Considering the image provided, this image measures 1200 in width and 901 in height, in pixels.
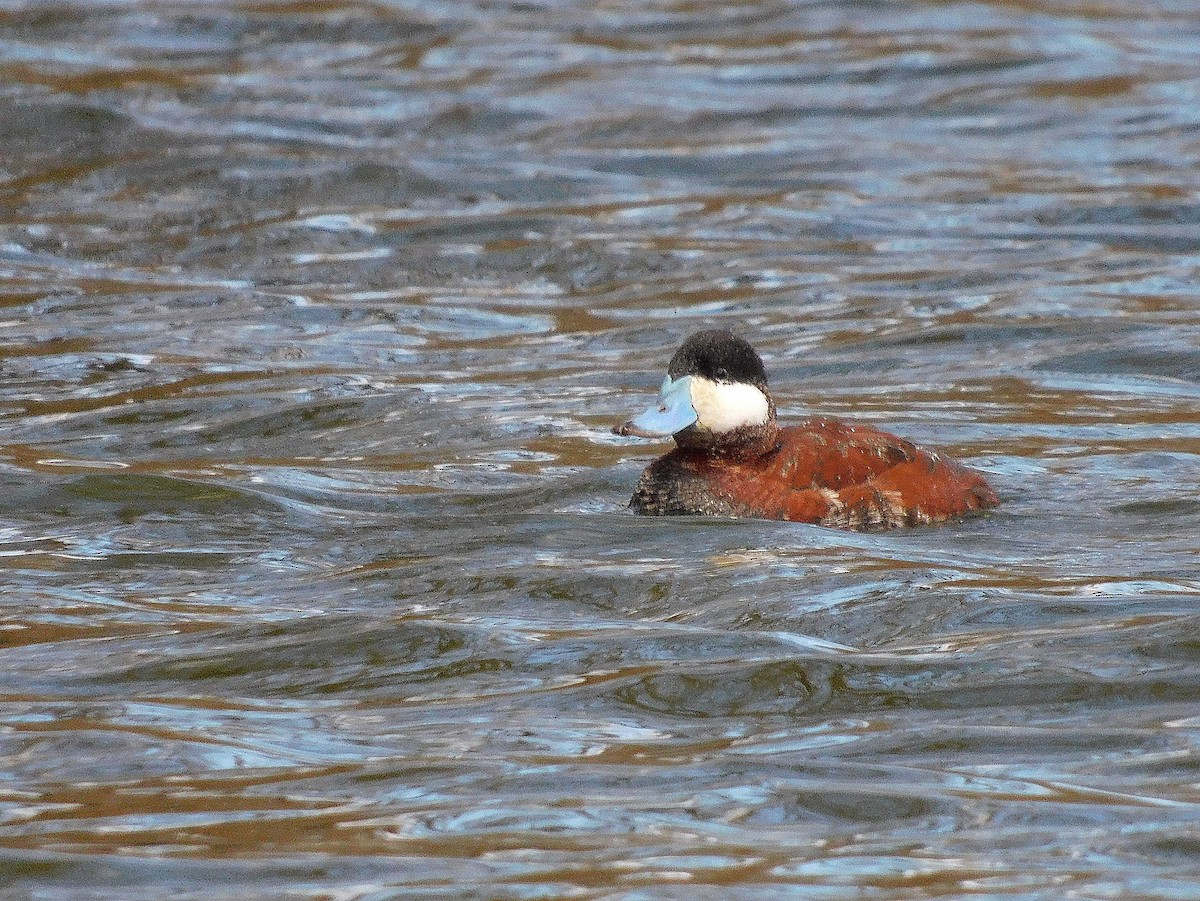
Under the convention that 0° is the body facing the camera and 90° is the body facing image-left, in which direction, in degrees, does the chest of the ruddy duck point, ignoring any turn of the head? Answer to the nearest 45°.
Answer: approximately 90°
